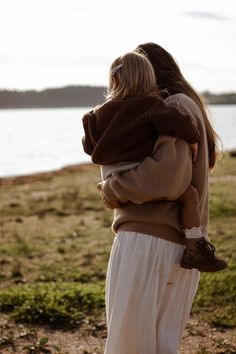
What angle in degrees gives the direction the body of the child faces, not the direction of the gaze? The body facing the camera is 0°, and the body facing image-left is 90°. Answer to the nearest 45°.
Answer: approximately 225°
